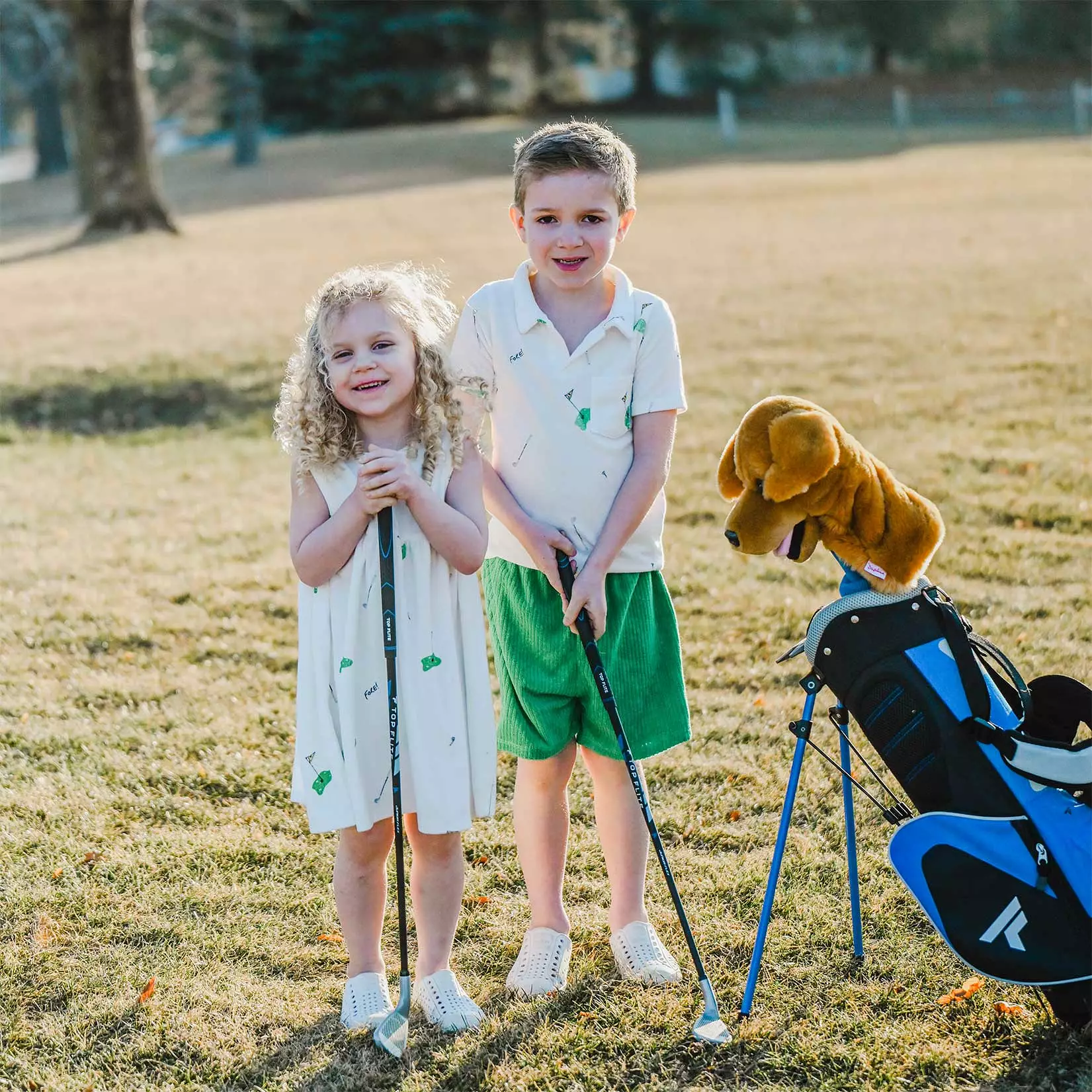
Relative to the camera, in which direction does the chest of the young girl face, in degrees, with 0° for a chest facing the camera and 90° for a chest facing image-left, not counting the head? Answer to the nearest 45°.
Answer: approximately 0°

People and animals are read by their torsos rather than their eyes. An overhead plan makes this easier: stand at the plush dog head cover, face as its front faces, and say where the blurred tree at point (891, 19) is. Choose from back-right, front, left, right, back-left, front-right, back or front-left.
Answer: back-right

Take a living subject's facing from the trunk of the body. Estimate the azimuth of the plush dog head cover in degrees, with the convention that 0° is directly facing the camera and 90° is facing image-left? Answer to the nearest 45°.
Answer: approximately 45°

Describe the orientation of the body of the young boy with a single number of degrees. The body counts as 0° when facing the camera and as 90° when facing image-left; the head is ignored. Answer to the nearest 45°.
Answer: approximately 0°

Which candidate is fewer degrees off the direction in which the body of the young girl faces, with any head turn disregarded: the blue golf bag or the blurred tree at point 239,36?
the blue golf bag

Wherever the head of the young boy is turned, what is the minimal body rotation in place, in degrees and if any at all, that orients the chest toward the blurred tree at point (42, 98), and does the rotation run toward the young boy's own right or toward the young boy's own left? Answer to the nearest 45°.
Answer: approximately 180°
